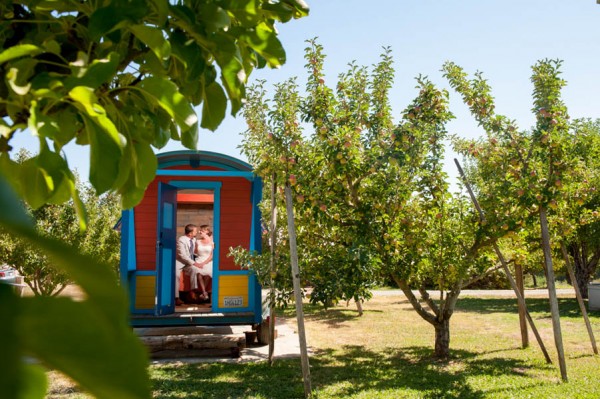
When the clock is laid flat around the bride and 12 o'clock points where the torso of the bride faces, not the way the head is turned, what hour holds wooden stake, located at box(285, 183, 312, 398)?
The wooden stake is roughly at 10 o'clock from the bride.

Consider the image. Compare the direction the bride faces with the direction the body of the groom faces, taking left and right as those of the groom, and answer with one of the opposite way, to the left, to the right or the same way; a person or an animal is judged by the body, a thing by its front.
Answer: to the right

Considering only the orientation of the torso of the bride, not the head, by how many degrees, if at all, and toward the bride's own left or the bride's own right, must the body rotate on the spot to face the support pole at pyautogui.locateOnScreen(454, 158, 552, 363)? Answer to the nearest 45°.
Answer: approximately 90° to the bride's own left

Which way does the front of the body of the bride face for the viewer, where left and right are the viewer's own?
facing the viewer and to the left of the viewer

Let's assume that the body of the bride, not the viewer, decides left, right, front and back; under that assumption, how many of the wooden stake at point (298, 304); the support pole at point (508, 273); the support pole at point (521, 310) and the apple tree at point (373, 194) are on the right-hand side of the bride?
0

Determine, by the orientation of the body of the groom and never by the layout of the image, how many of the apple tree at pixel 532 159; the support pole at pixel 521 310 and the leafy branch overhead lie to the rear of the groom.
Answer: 0

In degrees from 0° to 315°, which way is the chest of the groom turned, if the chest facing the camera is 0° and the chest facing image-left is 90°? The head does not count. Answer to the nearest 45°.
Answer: approximately 315°

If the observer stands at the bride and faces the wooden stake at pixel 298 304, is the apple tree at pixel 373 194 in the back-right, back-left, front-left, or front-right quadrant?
front-left

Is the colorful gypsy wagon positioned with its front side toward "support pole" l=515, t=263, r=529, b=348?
no

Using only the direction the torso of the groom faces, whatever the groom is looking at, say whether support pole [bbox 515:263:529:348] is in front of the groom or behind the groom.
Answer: in front

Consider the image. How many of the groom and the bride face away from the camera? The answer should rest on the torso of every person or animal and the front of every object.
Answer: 0
